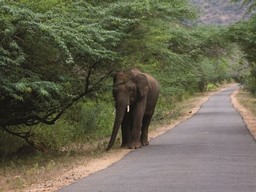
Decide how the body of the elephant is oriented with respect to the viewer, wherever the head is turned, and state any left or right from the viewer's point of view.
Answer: facing the viewer and to the left of the viewer
